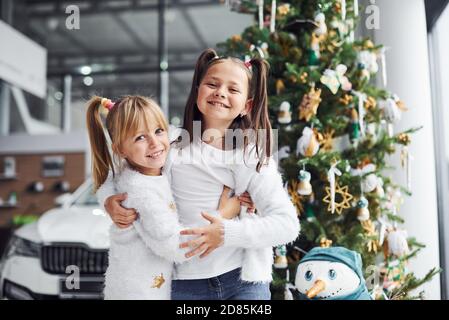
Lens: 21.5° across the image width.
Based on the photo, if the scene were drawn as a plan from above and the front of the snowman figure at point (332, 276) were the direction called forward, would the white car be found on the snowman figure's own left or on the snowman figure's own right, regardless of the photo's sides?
on the snowman figure's own right

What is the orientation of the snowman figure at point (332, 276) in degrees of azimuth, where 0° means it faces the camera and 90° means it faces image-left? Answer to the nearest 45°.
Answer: approximately 45°
